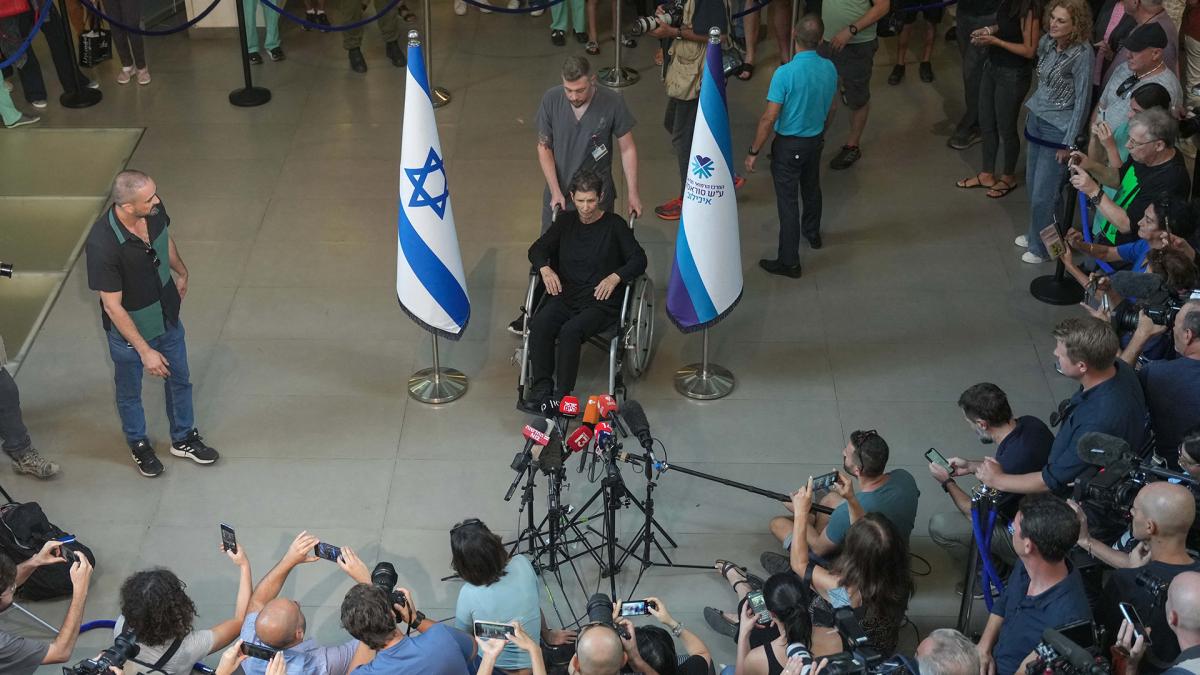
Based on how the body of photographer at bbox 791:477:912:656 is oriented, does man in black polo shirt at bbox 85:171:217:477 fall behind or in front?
in front

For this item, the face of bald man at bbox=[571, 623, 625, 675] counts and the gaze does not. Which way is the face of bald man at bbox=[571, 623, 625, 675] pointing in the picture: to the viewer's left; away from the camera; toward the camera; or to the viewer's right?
away from the camera

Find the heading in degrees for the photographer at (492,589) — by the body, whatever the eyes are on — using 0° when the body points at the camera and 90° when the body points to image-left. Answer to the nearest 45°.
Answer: approximately 180°

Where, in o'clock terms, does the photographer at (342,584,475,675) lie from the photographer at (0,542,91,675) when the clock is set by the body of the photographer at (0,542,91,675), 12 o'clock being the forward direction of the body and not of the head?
the photographer at (342,584,475,675) is roughly at 3 o'clock from the photographer at (0,542,91,675).

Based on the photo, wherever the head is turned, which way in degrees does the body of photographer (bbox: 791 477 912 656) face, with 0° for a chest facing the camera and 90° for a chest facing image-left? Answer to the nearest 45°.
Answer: approximately 135°

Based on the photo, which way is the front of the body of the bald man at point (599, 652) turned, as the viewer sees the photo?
away from the camera

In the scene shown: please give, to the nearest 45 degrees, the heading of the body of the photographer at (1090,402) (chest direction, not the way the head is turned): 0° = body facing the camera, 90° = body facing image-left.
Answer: approximately 90°

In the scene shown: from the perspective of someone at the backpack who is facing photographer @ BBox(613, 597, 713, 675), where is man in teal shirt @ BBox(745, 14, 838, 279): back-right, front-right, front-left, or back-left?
front-left

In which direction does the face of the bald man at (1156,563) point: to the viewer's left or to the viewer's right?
to the viewer's left

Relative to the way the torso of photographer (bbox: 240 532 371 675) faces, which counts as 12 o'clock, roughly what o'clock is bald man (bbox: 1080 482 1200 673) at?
The bald man is roughly at 2 o'clock from the photographer.

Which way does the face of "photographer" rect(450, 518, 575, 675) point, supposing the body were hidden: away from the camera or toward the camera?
away from the camera

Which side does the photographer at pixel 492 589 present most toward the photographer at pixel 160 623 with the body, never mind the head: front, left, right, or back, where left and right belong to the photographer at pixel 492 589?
left

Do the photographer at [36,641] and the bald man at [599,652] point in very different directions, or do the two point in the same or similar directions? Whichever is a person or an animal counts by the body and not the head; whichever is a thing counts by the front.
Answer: same or similar directions

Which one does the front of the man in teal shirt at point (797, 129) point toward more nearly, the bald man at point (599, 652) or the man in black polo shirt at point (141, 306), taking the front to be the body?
the man in black polo shirt

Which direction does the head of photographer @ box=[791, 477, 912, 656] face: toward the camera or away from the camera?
away from the camera

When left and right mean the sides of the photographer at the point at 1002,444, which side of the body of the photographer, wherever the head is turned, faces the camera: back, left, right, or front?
left

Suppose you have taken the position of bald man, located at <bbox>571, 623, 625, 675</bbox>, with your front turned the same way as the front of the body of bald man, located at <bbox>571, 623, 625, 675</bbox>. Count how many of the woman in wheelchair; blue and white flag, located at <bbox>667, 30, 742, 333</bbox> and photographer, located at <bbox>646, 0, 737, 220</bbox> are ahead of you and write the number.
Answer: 3

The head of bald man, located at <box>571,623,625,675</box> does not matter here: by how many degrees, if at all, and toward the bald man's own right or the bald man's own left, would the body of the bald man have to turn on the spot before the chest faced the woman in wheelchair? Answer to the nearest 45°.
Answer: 0° — they already face them

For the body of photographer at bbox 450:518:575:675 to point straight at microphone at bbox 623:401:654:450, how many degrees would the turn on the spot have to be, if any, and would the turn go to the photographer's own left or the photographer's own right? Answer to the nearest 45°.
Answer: approximately 45° to the photographer's own right
